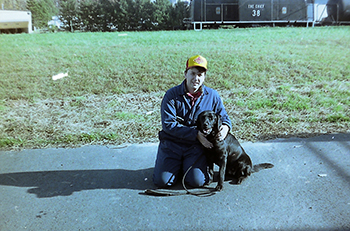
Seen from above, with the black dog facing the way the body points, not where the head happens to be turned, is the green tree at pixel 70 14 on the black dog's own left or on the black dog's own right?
on the black dog's own right

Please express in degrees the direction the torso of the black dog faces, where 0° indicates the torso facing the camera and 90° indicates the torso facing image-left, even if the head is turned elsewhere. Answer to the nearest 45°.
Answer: approximately 45°

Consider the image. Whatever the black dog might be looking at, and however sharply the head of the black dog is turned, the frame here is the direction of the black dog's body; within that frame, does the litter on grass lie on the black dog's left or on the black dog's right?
on the black dog's right
